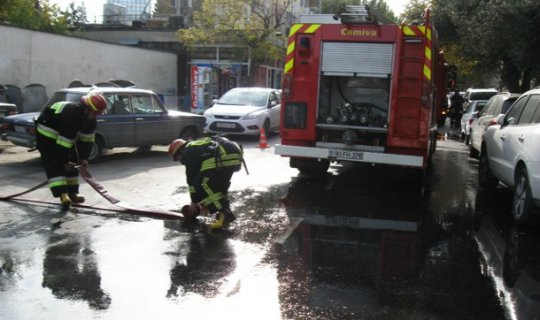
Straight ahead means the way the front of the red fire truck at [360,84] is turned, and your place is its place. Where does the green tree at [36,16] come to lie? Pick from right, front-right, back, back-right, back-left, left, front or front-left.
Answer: front-left

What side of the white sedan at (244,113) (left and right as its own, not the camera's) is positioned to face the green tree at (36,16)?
right

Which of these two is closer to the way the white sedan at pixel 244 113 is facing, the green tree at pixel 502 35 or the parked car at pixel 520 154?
the parked car

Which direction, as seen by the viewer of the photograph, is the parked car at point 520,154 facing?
facing away from the viewer and to the left of the viewer

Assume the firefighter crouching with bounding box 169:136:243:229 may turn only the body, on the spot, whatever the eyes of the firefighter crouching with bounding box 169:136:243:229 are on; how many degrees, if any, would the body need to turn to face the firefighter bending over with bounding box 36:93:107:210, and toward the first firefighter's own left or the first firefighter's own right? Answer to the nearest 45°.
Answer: approximately 45° to the first firefighter's own right

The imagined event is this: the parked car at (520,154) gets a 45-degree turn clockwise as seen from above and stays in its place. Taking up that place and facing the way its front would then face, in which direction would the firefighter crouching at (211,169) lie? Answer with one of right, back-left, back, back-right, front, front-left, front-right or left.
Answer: back-left

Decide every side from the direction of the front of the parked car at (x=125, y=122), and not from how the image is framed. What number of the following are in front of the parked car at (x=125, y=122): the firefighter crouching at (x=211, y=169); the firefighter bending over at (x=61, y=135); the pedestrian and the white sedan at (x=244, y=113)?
2

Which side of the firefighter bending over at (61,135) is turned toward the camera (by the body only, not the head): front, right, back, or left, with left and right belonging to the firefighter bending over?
right

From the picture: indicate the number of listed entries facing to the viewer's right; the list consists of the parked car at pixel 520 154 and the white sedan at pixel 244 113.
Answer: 0

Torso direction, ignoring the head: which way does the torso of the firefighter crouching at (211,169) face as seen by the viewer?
to the viewer's left

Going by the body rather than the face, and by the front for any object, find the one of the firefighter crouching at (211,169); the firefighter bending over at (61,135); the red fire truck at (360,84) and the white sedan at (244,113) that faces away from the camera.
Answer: the red fire truck

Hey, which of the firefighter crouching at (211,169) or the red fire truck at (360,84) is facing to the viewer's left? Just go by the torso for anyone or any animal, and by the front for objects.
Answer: the firefighter crouching

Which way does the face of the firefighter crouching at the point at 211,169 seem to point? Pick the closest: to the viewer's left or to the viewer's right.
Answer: to the viewer's left

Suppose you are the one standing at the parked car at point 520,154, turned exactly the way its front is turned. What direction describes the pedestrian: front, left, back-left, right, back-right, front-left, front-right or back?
front-right

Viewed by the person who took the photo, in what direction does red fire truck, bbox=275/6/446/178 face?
facing away from the viewer
